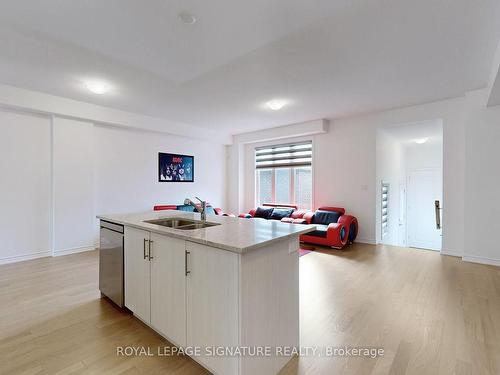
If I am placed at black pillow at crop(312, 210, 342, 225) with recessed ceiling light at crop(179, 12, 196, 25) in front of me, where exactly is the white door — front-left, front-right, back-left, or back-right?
back-left

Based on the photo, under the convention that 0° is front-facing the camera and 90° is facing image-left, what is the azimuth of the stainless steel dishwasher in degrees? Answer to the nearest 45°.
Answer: approximately 45°

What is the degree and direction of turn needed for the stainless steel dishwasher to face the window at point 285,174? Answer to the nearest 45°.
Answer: approximately 180°

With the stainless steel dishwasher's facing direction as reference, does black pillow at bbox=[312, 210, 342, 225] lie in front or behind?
behind
